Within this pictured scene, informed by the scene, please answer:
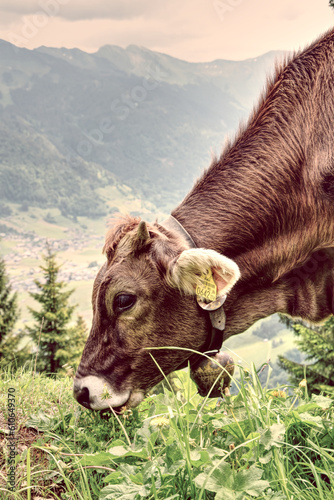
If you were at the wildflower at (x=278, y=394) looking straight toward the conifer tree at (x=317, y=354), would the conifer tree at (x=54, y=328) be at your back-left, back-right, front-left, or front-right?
front-left

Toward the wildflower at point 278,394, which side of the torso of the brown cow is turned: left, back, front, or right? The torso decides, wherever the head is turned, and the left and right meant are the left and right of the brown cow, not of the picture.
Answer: left

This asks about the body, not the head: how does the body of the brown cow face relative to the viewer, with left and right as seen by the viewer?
facing to the left of the viewer

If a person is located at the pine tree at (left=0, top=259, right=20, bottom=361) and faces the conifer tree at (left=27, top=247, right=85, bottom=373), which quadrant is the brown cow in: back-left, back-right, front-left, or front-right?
front-right

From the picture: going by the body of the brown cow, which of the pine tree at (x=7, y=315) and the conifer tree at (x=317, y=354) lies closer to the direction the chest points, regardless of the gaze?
the pine tree

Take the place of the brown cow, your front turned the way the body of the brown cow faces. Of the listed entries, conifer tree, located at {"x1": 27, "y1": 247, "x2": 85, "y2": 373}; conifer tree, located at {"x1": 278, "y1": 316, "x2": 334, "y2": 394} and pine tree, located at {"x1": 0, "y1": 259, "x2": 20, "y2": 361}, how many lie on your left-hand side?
0

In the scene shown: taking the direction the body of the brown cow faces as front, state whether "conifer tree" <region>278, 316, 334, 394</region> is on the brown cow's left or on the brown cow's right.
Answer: on the brown cow's right

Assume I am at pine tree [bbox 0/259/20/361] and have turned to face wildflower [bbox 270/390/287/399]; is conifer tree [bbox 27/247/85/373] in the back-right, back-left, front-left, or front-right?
front-left

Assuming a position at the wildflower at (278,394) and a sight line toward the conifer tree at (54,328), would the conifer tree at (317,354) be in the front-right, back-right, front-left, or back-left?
front-right
